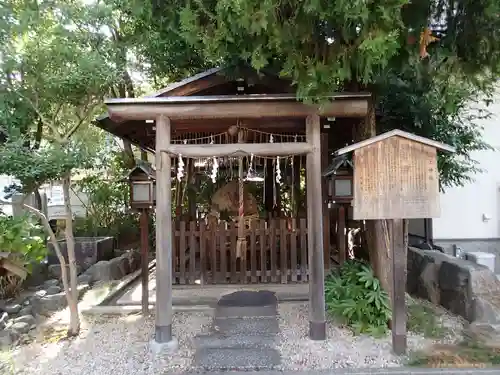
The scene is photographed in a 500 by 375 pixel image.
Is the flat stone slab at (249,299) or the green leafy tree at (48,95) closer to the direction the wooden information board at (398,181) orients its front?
the green leafy tree

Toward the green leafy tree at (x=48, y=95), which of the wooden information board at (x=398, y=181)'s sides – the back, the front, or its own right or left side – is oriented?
right

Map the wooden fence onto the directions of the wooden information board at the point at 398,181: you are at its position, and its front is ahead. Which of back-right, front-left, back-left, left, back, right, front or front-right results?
back-right

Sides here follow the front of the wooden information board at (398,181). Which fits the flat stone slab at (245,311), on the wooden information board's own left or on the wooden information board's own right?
on the wooden information board's own right

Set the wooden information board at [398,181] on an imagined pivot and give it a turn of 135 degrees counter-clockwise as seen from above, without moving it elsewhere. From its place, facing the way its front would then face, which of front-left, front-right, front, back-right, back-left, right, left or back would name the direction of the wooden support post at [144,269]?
back-left

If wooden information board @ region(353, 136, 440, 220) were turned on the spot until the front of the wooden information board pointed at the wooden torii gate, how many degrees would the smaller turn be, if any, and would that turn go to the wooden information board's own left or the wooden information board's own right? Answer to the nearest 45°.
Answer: approximately 90° to the wooden information board's own right

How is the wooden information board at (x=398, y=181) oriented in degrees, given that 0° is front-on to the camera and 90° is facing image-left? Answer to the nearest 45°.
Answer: approximately 0°

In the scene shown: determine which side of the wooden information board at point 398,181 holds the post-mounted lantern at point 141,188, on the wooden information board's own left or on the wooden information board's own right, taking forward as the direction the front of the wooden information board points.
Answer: on the wooden information board's own right

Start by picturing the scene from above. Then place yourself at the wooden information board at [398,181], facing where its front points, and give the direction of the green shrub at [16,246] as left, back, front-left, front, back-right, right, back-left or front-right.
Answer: right
